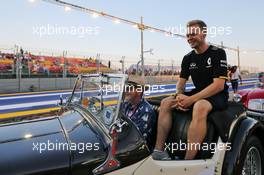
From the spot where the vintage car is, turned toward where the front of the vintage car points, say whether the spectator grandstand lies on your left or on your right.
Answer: on your right

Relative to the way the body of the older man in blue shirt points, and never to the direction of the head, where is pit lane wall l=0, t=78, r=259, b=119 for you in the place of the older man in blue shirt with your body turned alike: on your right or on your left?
on your right

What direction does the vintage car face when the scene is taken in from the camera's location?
facing the viewer and to the left of the viewer

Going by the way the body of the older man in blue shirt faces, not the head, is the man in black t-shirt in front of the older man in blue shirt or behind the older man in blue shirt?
behind

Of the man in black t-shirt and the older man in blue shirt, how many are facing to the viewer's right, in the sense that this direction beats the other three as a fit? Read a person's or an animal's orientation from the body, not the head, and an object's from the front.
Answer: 0

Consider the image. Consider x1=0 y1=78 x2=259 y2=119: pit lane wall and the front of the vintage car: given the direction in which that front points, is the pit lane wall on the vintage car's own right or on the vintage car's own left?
on the vintage car's own right

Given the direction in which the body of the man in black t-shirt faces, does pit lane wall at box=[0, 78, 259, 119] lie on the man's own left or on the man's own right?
on the man's own right

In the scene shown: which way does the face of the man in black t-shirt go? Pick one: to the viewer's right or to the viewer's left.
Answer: to the viewer's left

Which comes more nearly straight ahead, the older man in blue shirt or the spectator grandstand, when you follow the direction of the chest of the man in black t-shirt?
the older man in blue shirt

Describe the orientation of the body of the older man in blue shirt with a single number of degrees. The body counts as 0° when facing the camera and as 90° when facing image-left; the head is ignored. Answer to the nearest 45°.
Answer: approximately 45°
